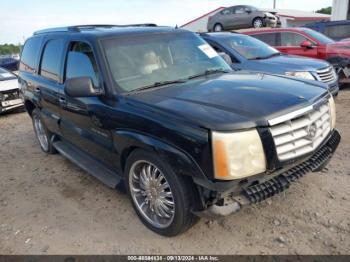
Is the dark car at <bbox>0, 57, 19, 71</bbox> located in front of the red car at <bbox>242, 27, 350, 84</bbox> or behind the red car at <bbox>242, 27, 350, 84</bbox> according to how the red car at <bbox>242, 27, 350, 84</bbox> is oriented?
behind

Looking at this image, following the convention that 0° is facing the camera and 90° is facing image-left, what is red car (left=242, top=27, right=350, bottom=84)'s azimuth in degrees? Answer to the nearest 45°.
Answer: approximately 315°

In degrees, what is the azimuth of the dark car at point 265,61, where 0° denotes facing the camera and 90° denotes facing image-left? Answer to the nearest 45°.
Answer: approximately 315°

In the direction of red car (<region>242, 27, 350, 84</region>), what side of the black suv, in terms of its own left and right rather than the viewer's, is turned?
left

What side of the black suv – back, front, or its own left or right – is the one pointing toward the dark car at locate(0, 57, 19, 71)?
back

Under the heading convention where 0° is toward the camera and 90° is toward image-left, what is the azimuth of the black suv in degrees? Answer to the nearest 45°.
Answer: approximately 315°

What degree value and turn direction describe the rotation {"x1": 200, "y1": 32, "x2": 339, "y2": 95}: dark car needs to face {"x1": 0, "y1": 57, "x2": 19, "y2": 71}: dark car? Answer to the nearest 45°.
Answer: approximately 180°
